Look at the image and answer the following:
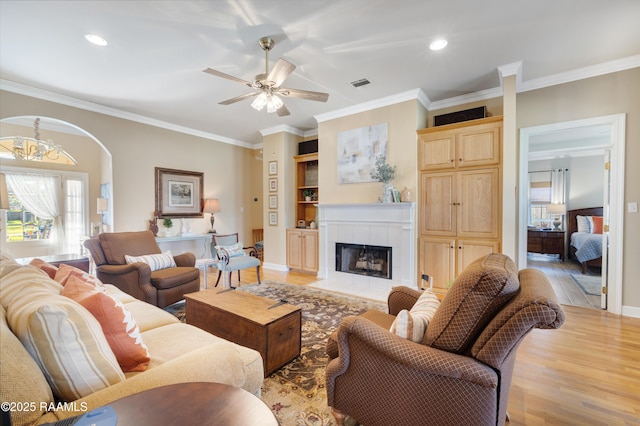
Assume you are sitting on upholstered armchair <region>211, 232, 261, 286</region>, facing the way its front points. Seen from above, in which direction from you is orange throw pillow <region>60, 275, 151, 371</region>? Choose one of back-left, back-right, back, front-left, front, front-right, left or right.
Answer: front-right

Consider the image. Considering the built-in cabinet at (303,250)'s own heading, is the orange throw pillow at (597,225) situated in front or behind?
behind

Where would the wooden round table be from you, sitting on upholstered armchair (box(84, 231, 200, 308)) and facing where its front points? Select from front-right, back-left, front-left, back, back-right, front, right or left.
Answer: front-right

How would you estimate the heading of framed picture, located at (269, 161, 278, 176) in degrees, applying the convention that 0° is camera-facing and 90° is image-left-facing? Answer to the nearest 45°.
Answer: approximately 45°

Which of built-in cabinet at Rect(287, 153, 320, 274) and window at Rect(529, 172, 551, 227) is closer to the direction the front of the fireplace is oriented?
the built-in cabinet

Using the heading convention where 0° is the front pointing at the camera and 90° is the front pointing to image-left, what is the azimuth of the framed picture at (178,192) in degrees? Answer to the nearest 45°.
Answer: approximately 315°

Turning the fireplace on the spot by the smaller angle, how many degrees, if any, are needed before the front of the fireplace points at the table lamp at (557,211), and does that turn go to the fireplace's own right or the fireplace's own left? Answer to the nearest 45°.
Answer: approximately 180°

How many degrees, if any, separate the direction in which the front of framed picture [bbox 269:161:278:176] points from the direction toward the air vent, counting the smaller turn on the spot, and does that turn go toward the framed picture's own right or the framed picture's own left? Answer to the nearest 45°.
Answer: approximately 90° to the framed picture's own left

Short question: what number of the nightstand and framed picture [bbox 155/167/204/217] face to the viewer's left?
0

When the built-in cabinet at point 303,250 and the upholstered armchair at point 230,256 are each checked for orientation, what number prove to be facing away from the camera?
0

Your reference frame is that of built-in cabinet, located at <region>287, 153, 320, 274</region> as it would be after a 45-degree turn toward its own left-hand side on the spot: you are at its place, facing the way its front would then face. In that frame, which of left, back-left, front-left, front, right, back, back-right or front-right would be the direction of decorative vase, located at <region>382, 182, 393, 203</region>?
front-left

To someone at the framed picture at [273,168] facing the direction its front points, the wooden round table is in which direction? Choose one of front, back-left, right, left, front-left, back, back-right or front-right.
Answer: front-left
